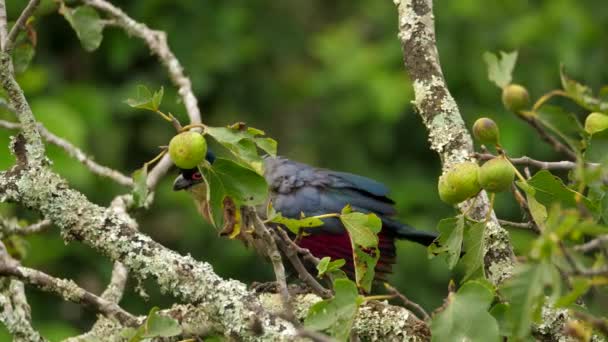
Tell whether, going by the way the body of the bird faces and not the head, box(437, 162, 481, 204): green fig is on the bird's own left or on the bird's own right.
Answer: on the bird's own left

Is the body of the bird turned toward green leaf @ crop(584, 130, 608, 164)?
no

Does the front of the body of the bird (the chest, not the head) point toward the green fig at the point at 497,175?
no

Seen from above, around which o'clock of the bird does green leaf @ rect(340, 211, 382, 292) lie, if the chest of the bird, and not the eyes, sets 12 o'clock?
The green leaf is roughly at 9 o'clock from the bird.

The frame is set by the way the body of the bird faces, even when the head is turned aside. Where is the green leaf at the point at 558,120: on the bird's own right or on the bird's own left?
on the bird's own left

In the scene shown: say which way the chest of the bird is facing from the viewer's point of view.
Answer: to the viewer's left

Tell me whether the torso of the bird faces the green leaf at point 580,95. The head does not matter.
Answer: no

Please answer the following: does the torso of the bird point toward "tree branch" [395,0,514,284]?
no
